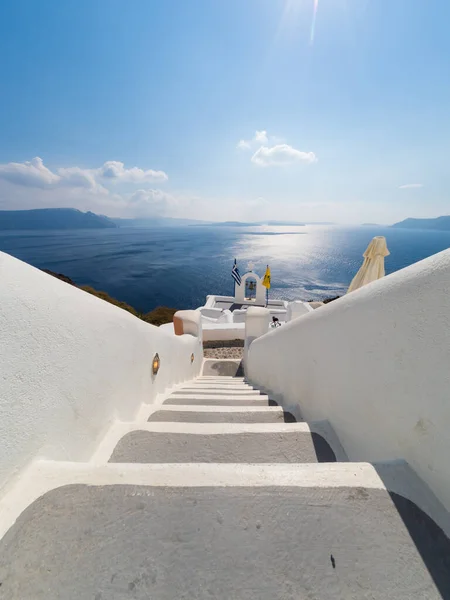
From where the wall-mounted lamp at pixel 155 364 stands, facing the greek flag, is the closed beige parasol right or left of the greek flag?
right

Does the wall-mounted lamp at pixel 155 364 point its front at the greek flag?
no

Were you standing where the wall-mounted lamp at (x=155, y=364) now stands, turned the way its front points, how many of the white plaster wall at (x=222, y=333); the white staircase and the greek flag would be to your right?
1

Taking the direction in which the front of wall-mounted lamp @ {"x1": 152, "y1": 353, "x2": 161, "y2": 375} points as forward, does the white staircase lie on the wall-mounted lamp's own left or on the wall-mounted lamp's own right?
on the wall-mounted lamp's own right

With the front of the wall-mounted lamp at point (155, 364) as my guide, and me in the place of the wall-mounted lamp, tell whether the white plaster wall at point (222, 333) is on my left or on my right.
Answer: on my left

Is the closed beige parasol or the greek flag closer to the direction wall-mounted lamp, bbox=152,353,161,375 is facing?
the closed beige parasol

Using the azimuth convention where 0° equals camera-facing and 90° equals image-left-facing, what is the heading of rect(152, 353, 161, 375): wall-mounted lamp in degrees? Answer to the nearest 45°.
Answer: approximately 270°

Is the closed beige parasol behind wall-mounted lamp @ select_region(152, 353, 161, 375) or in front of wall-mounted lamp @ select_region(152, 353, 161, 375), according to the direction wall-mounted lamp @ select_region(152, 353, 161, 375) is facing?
in front
